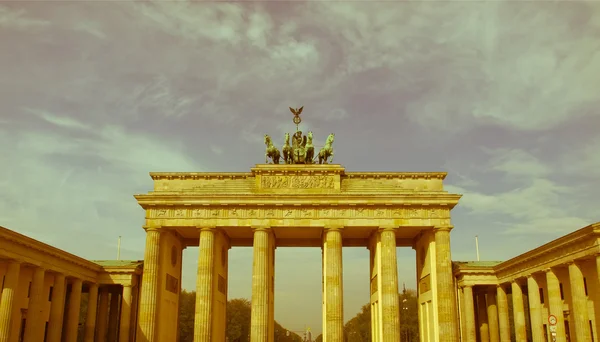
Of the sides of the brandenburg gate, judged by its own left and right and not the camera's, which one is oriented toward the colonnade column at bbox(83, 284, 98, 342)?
right

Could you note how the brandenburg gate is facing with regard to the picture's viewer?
facing the viewer

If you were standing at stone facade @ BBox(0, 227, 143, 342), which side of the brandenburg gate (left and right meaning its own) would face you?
right
